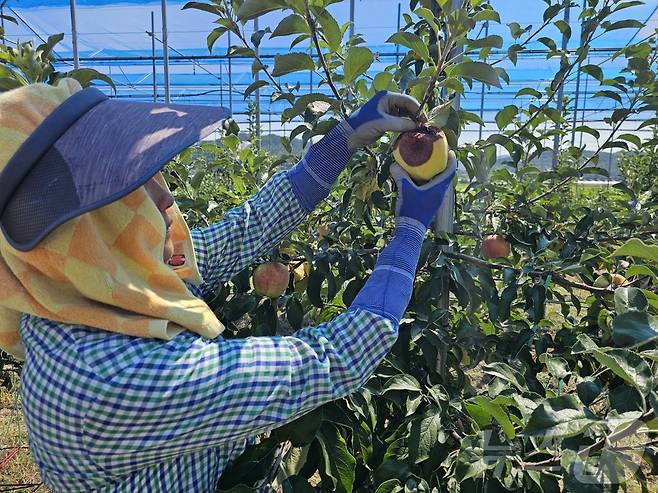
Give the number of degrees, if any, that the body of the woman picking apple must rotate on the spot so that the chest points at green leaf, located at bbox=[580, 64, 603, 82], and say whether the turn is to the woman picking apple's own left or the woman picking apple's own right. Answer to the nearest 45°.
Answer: approximately 45° to the woman picking apple's own left

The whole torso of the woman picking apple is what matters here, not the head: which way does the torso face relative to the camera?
to the viewer's right

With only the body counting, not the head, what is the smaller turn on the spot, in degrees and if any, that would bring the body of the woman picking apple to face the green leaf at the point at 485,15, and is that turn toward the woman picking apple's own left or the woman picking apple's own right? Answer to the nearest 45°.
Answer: approximately 45° to the woman picking apple's own left
